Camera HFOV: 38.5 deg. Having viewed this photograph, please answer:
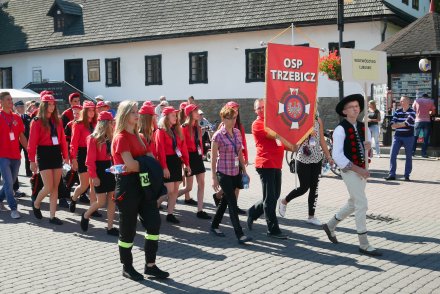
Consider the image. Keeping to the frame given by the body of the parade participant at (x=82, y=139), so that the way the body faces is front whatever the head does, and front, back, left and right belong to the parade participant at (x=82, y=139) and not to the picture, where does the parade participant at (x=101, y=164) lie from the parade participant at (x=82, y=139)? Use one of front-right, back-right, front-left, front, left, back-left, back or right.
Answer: front-right

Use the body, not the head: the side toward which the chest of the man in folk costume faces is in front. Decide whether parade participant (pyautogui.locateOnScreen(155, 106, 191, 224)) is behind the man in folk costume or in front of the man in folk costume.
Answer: behind

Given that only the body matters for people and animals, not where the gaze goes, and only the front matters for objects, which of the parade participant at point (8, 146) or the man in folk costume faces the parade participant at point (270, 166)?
the parade participant at point (8, 146)

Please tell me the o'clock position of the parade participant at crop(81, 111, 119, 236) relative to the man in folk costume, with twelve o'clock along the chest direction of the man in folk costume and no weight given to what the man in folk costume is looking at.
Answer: The parade participant is roughly at 5 o'clock from the man in folk costume.

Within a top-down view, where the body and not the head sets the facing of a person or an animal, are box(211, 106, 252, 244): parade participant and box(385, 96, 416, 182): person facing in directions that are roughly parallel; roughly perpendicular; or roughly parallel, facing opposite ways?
roughly perpendicular

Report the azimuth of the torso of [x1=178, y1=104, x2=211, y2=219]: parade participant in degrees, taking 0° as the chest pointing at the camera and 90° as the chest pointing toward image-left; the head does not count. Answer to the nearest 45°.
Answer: approximately 315°

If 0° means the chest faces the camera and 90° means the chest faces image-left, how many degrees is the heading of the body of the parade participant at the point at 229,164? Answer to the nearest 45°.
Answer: approximately 315°

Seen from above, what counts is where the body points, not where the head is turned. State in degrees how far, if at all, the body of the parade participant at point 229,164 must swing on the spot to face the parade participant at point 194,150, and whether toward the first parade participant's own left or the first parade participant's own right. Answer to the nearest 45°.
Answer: approximately 135° to the first parade participant's own left

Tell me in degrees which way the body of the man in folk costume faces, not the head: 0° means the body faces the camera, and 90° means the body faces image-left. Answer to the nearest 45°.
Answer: approximately 315°
